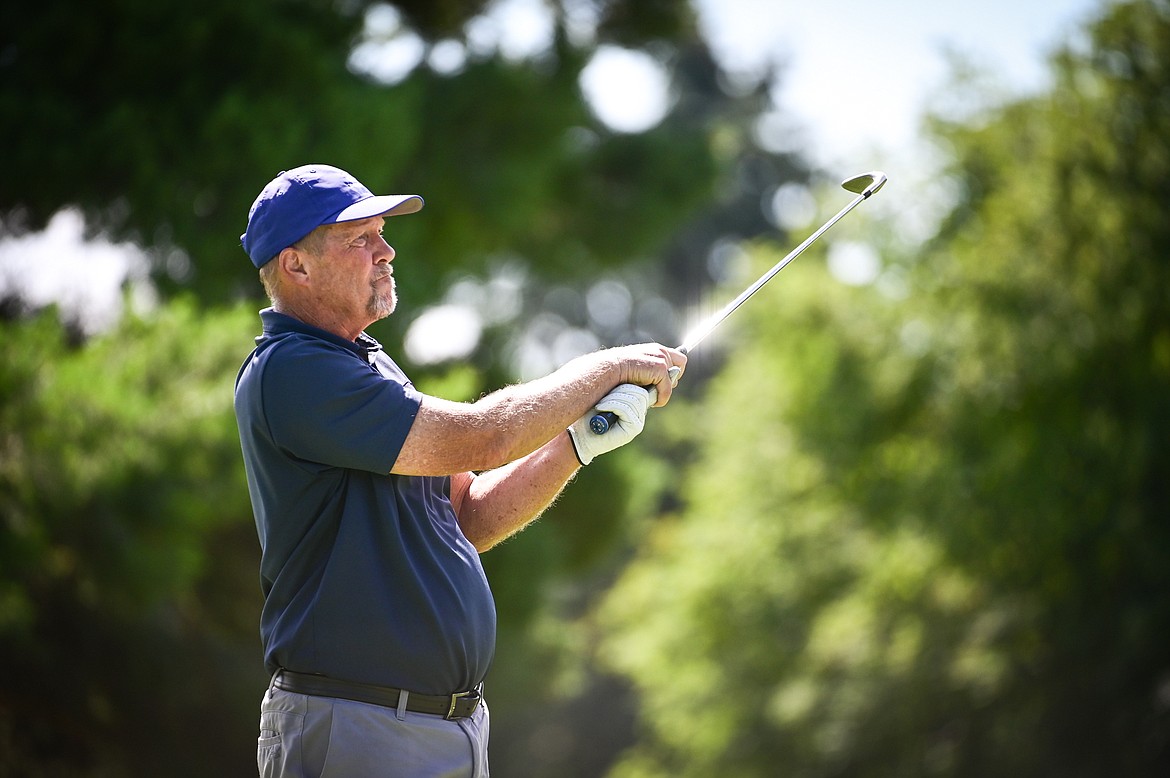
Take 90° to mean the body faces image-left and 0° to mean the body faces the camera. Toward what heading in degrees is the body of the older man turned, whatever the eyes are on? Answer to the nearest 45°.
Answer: approximately 270°

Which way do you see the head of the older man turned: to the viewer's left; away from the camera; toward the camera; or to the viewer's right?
to the viewer's right
